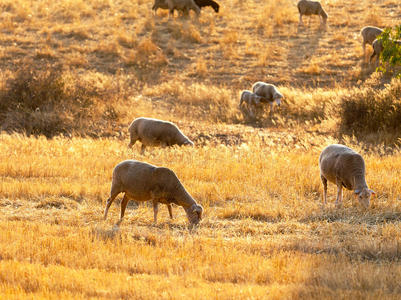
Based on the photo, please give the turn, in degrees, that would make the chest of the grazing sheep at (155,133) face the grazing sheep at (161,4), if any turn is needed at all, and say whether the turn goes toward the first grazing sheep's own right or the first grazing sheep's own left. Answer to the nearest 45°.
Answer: approximately 90° to the first grazing sheep's own left

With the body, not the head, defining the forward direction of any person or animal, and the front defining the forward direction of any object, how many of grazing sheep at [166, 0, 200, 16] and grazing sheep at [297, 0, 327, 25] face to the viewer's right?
2

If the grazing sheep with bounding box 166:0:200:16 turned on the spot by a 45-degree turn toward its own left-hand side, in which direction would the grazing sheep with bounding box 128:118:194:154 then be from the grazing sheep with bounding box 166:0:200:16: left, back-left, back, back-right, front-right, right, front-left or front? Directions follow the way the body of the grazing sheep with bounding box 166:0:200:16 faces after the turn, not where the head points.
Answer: back-right

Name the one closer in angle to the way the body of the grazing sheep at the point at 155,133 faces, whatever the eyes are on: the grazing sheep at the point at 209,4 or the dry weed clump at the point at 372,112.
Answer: the dry weed clump

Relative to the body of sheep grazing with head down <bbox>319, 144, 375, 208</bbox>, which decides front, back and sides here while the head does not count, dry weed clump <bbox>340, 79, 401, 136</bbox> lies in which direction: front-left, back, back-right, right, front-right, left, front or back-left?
back-left

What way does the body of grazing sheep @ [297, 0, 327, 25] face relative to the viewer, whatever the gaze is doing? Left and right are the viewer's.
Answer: facing to the right of the viewer

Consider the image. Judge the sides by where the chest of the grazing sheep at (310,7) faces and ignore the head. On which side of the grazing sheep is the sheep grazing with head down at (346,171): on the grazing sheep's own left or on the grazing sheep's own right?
on the grazing sheep's own right

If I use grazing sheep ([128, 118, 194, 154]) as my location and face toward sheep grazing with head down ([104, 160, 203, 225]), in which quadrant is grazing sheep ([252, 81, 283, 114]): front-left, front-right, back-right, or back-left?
back-left

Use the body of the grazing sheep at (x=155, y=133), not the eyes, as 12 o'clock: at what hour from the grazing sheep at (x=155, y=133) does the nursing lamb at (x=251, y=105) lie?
the nursing lamb at (x=251, y=105) is roughly at 10 o'clock from the grazing sheep at (x=155, y=133).

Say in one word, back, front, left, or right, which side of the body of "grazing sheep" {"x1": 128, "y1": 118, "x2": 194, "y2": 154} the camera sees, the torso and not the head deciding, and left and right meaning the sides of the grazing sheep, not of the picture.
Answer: right

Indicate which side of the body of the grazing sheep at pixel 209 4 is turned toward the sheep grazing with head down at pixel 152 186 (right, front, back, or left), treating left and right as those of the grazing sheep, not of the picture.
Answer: right

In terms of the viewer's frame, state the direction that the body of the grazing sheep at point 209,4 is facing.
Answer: to the viewer's right

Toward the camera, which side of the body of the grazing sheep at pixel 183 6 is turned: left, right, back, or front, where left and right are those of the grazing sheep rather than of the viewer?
right

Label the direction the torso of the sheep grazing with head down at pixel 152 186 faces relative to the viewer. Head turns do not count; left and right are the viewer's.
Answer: facing to the right of the viewer

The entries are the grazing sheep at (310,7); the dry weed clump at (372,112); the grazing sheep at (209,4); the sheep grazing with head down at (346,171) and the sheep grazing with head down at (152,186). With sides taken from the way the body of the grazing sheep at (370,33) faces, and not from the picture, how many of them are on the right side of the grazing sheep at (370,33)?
3
